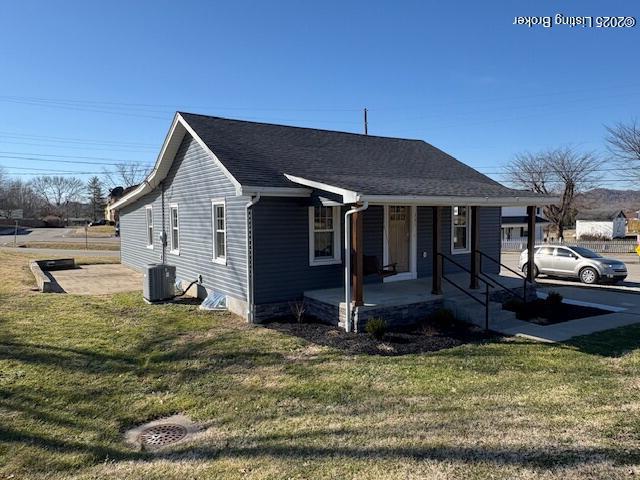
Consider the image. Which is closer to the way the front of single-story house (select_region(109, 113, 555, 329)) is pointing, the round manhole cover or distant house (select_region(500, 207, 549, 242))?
the round manhole cover

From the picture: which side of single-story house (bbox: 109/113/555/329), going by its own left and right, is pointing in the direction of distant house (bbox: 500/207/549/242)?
left

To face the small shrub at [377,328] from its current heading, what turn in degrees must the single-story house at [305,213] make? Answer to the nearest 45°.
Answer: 0° — it already faces it

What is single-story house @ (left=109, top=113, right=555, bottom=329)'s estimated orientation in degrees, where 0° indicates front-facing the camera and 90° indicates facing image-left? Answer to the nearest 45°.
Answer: approximately 315°

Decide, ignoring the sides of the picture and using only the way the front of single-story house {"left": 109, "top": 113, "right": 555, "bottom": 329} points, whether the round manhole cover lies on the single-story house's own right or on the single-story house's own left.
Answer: on the single-story house's own right
